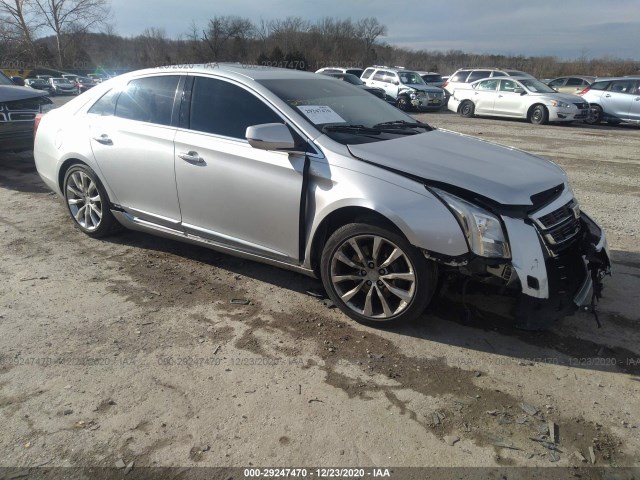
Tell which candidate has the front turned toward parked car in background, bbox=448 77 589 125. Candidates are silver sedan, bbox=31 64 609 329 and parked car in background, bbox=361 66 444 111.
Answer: parked car in background, bbox=361 66 444 111

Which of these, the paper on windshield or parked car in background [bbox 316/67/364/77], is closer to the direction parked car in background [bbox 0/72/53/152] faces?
the paper on windshield

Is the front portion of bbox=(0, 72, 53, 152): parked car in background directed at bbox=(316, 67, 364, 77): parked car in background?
no

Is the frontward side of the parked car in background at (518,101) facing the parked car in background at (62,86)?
no

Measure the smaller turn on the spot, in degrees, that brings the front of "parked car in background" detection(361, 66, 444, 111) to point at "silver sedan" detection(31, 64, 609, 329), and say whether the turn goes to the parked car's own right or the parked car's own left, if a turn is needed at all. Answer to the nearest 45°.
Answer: approximately 45° to the parked car's own right

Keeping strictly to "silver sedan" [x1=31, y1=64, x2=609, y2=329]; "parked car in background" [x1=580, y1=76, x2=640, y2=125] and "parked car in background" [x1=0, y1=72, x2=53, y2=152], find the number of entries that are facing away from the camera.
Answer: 0

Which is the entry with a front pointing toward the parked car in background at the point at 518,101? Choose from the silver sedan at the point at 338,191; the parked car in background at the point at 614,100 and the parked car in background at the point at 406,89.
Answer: the parked car in background at the point at 406,89

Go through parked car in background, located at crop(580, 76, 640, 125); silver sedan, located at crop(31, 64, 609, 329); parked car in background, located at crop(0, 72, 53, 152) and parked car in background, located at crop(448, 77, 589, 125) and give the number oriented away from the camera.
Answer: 0

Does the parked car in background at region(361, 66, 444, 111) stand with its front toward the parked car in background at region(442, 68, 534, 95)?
no

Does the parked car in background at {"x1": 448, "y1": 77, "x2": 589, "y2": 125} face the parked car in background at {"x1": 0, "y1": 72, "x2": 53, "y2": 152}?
no

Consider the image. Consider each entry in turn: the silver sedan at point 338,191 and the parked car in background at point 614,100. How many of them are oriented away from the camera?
0

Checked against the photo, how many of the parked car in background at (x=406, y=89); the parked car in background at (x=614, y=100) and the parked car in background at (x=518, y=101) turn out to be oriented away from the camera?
0

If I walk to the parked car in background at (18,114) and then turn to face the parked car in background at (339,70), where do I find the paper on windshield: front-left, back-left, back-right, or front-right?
back-right

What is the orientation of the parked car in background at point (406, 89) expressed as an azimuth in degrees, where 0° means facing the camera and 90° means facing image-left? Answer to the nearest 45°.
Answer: approximately 315°

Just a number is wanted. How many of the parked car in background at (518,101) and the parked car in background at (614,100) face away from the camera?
0

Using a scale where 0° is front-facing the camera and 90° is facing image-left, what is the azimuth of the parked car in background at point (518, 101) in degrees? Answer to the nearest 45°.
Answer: approximately 315°

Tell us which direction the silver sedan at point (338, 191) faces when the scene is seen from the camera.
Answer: facing the viewer and to the right of the viewer

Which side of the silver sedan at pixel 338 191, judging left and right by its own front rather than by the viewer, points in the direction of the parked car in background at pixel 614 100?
left
